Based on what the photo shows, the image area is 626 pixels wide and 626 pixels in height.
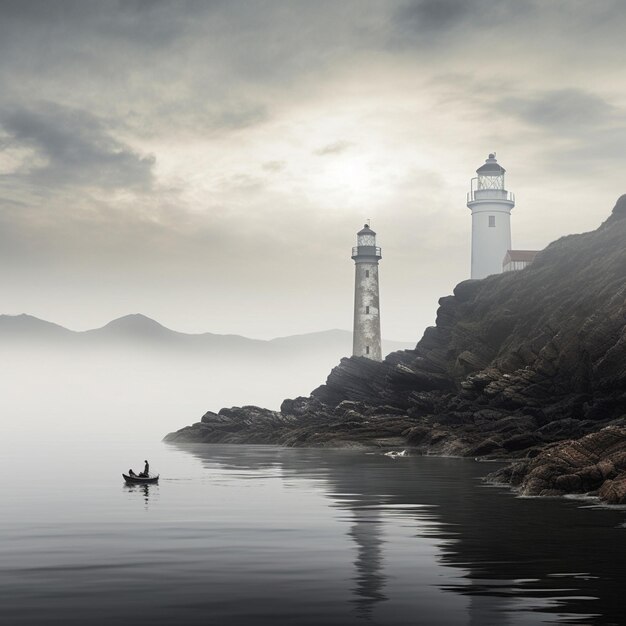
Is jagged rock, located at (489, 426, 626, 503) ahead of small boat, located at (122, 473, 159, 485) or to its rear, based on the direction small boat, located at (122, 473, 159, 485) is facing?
to the rear

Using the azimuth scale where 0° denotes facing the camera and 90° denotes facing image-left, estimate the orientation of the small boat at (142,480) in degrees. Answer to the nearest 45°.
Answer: approximately 90°
